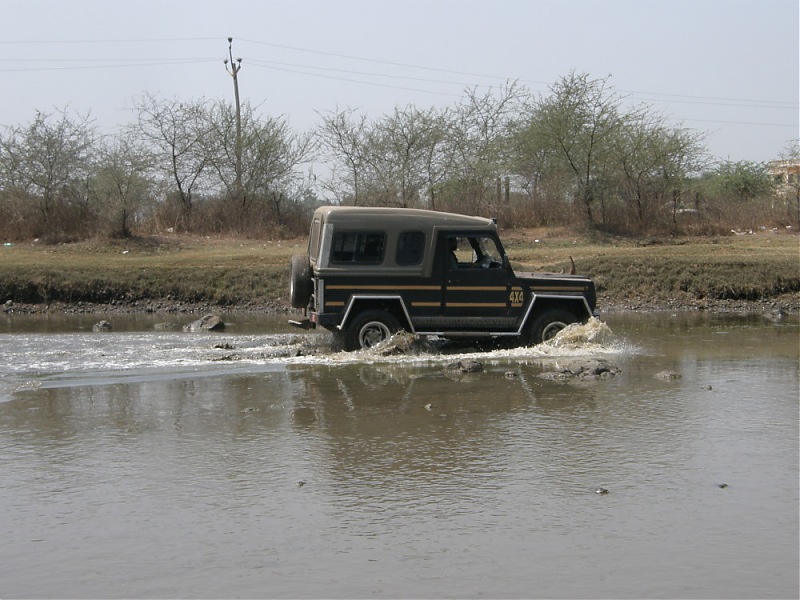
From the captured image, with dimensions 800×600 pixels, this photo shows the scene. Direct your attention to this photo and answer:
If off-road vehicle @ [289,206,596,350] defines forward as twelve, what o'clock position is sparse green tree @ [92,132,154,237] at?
The sparse green tree is roughly at 8 o'clock from the off-road vehicle.

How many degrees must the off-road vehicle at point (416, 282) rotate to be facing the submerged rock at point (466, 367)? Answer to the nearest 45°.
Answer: approximately 45° to its right

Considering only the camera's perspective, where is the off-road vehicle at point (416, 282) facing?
facing to the right of the viewer

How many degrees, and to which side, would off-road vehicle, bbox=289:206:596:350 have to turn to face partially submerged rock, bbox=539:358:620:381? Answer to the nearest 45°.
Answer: approximately 45° to its right

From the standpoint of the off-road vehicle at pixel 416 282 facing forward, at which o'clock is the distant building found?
The distant building is roughly at 10 o'clock from the off-road vehicle.

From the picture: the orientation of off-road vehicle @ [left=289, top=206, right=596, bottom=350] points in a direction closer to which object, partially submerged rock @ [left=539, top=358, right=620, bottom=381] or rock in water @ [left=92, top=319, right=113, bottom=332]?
the partially submerged rock

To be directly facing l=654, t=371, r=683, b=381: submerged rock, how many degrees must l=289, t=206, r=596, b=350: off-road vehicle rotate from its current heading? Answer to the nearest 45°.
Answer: approximately 45° to its right
